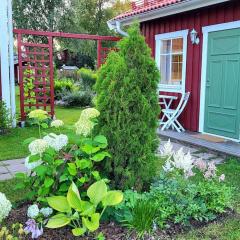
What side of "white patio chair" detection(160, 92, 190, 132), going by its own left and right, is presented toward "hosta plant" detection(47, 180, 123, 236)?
left

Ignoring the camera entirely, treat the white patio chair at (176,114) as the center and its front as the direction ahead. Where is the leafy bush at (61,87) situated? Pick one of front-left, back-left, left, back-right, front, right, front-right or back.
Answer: front-right

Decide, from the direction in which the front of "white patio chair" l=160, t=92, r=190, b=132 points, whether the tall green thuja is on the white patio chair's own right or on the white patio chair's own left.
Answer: on the white patio chair's own left

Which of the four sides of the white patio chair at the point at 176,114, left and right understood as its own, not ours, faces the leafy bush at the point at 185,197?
left

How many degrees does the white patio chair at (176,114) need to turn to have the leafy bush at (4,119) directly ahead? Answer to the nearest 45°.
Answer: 0° — it already faces it

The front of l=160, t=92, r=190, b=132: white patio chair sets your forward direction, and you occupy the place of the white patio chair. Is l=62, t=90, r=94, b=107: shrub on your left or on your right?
on your right

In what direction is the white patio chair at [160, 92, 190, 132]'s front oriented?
to the viewer's left

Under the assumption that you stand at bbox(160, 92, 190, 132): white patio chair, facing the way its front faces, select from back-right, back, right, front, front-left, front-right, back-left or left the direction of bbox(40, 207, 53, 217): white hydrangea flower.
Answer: left
